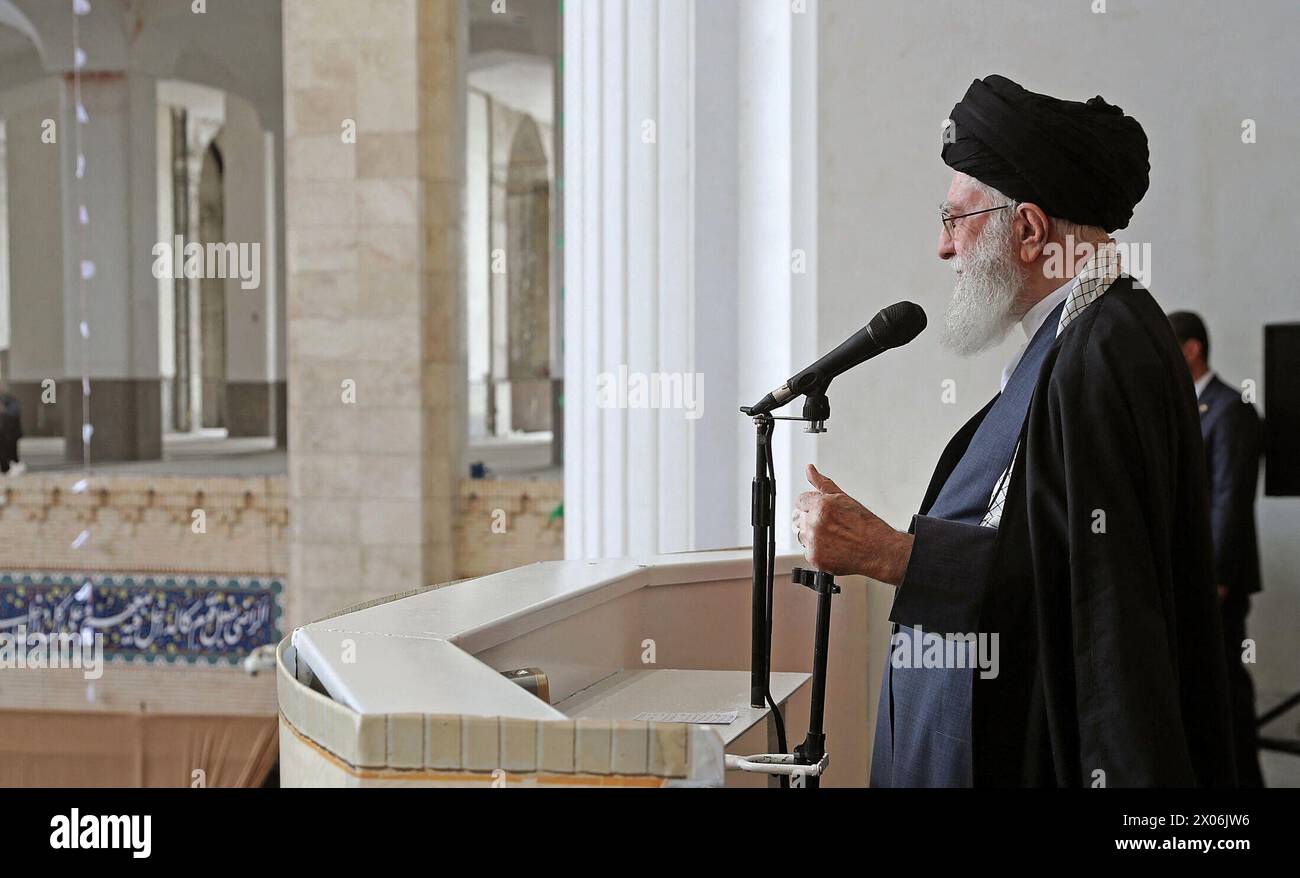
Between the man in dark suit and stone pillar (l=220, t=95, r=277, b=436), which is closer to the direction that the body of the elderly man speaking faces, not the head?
the stone pillar

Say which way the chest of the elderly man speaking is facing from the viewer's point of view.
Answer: to the viewer's left

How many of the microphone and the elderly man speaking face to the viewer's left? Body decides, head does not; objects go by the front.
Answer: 1

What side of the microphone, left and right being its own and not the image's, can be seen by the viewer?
right

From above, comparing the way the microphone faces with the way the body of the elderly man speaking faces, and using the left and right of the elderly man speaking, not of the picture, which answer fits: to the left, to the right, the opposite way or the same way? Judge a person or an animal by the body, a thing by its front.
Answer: the opposite way

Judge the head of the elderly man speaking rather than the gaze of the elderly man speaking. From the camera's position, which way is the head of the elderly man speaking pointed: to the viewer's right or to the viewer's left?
to the viewer's left
